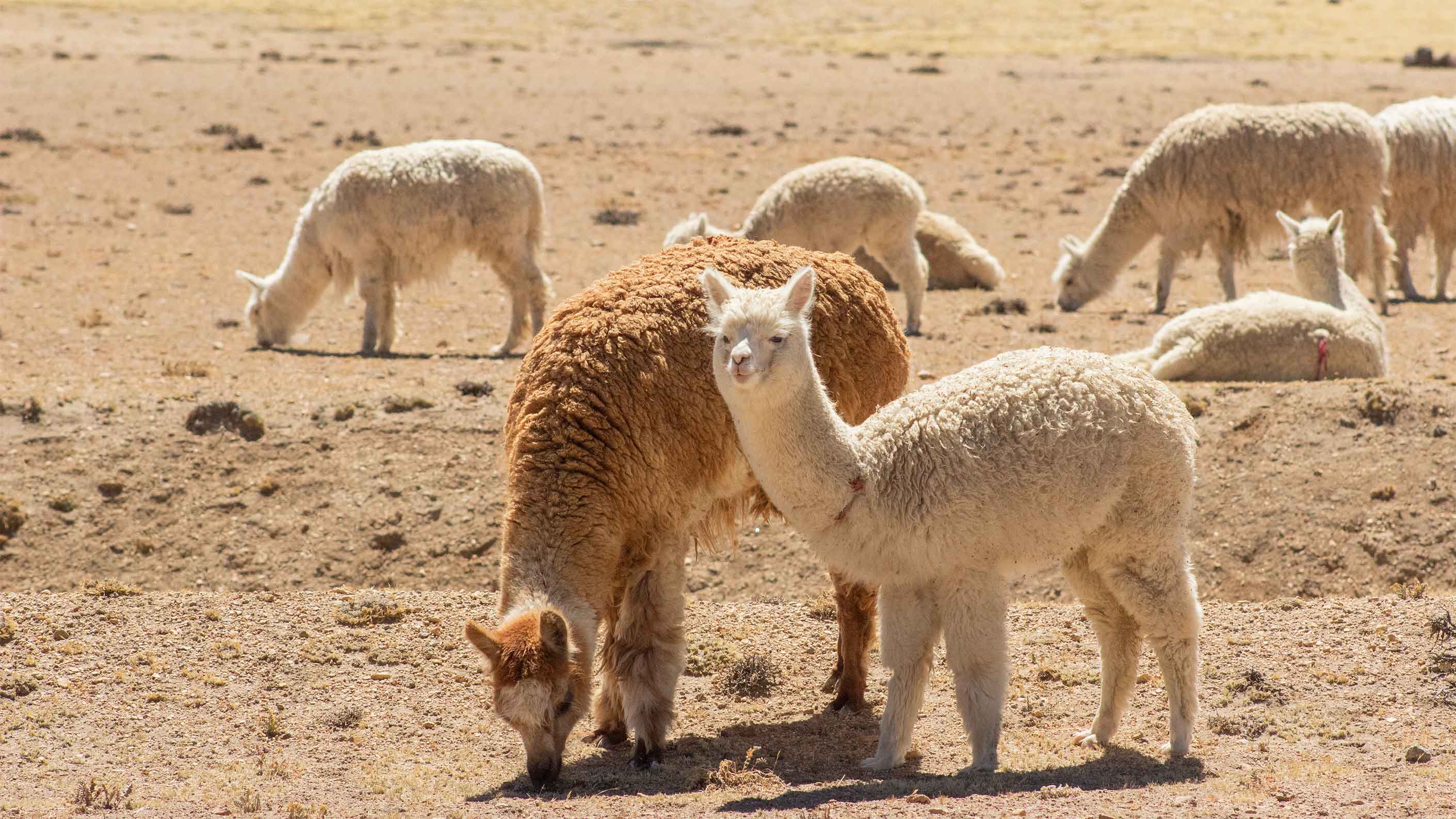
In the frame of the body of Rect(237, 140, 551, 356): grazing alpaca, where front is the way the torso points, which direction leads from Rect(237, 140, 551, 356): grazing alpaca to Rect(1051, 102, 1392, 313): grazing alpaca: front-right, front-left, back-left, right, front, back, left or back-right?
back

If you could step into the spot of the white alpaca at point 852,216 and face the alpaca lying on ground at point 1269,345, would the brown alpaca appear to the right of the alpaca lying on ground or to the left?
right

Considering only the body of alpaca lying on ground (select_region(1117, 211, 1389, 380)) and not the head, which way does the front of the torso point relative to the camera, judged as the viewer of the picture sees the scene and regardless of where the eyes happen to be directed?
to the viewer's right

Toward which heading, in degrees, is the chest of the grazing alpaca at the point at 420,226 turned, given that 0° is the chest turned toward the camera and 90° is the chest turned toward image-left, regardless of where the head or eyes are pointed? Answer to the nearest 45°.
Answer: approximately 90°

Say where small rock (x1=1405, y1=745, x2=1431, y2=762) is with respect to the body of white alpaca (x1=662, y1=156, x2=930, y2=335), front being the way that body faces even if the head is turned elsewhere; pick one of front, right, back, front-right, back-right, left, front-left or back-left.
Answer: left

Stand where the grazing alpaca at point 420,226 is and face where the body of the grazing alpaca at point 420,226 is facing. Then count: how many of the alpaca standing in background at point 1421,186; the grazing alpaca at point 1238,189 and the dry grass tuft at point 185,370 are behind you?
2

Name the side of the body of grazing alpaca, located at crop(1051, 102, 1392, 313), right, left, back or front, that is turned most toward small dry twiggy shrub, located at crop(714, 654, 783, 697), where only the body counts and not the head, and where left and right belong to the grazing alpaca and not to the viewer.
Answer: left

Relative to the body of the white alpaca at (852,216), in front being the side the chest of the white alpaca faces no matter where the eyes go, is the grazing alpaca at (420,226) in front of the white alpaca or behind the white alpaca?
in front

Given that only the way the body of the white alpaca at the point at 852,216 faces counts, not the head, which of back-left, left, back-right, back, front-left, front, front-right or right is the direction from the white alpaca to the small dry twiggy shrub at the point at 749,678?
left
